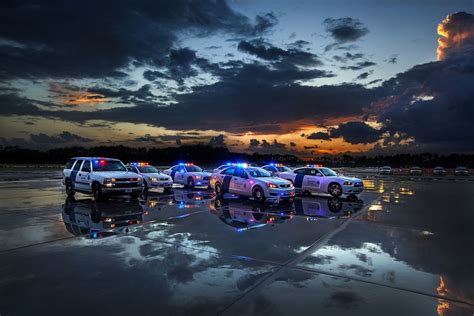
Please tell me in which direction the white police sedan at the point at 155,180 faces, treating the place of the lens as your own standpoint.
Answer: facing the viewer and to the right of the viewer

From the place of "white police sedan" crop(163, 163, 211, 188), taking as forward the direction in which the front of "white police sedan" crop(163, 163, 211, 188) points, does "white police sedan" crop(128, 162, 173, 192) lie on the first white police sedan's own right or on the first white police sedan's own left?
on the first white police sedan's own right

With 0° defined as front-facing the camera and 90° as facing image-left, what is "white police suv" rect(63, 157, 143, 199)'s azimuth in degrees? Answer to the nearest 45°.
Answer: approximately 315°

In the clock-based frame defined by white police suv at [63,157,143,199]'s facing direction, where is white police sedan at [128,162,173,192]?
The white police sedan is roughly at 9 o'clock from the white police suv.

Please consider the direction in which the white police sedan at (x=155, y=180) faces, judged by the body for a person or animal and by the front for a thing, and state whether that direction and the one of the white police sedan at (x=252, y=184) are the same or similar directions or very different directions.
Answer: same or similar directions

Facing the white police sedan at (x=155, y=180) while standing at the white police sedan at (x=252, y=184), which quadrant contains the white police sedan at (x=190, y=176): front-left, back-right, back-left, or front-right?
front-right

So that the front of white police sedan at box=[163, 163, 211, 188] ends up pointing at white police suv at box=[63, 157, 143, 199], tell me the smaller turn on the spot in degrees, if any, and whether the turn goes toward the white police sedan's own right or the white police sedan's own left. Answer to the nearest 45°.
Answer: approximately 90° to the white police sedan's own right

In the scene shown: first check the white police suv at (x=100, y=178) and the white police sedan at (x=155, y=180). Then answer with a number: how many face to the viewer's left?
0

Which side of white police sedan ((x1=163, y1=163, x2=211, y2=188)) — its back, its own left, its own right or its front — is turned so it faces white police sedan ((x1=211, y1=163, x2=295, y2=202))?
front

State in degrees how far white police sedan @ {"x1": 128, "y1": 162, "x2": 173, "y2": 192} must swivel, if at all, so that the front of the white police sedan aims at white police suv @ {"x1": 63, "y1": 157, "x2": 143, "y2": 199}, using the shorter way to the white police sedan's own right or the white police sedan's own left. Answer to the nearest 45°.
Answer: approximately 90° to the white police sedan's own right

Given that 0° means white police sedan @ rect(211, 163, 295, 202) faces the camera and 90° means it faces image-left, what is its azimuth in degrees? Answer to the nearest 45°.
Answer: approximately 315°

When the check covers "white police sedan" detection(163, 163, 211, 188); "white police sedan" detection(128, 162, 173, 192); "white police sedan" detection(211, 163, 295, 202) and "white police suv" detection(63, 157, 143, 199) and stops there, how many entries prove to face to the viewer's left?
0

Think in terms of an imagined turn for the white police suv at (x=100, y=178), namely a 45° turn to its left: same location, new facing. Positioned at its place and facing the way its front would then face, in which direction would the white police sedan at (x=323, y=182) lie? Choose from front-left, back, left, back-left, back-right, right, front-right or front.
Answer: front

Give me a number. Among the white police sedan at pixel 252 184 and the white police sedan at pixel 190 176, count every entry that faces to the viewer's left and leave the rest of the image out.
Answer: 0

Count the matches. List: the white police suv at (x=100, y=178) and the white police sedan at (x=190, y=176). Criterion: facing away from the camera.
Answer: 0

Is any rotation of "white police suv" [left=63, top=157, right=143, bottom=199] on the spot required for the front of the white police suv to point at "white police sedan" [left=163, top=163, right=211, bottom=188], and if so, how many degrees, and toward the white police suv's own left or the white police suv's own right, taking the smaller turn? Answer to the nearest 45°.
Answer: approximately 90° to the white police suv's own left

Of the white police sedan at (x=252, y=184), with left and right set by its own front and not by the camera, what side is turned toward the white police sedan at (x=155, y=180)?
back
